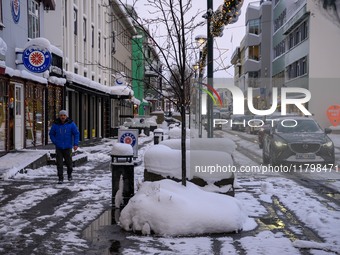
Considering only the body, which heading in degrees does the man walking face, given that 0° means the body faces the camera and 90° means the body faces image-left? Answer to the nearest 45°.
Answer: approximately 0°

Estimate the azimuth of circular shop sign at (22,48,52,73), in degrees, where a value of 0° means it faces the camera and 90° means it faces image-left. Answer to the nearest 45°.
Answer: approximately 0°

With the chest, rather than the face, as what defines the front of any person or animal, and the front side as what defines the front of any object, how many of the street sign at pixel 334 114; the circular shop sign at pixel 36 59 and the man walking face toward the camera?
3

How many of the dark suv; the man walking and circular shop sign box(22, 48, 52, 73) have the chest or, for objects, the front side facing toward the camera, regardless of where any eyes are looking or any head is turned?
3
